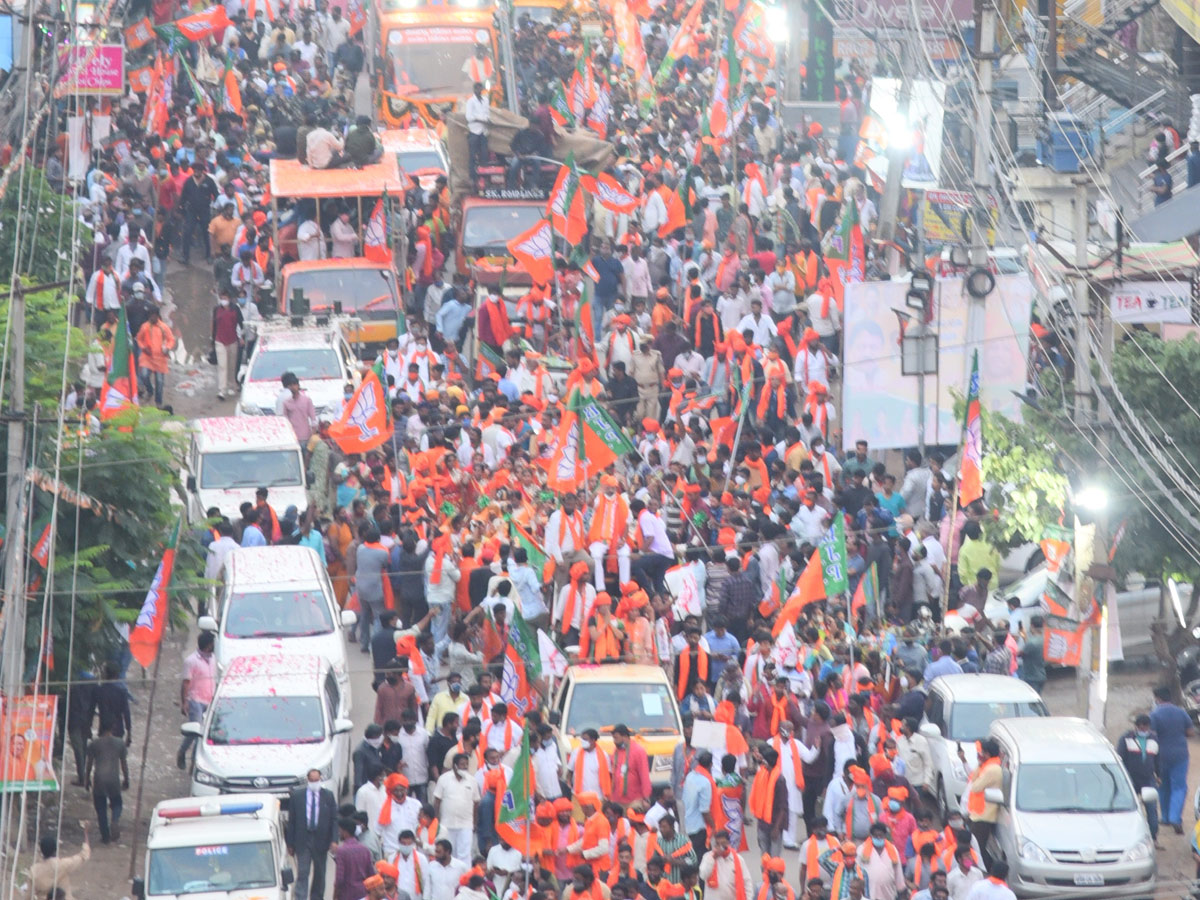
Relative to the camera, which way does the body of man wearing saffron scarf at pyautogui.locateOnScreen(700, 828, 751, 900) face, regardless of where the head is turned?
toward the camera

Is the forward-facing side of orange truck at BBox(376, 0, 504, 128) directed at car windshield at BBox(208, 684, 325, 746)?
yes

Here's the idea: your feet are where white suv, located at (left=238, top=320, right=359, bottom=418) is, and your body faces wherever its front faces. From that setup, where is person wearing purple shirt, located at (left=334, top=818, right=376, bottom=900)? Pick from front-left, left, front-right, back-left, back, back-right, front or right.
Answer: front

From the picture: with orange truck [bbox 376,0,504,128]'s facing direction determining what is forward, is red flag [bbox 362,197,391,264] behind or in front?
in front

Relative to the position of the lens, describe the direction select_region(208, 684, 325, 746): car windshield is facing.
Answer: facing the viewer

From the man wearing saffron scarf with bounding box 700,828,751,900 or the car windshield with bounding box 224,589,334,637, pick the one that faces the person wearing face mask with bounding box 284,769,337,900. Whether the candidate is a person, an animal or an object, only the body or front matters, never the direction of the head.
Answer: the car windshield

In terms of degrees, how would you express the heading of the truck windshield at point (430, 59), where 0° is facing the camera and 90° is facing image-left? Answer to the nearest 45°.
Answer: approximately 0°

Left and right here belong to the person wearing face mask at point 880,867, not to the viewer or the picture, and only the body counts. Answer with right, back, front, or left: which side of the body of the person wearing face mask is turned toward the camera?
front

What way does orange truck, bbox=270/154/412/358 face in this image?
toward the camera

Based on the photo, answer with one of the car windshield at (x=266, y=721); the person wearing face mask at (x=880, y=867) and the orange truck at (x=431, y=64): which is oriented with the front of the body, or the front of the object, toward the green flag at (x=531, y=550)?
the orange truck

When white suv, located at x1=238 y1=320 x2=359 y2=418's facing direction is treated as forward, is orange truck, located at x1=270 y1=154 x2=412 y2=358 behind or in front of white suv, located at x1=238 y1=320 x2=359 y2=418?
behind
